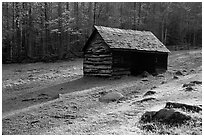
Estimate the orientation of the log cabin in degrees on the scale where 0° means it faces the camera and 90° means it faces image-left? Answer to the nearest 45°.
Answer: approximately 315°
